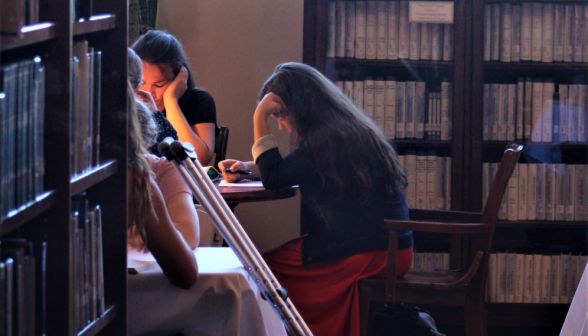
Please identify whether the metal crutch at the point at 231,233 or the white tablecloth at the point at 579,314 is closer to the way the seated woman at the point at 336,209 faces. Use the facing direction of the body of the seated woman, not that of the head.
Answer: the metal crutch

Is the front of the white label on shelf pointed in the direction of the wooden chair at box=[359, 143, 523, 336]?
yes

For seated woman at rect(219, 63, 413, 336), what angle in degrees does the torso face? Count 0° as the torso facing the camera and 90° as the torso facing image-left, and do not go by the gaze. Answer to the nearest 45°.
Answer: approximately 90°

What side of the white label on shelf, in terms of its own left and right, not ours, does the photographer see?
front

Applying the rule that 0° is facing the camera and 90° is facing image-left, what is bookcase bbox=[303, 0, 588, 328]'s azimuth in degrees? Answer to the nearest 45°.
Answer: approximately 0°

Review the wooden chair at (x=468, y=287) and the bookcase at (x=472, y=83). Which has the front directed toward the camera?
the bookcase

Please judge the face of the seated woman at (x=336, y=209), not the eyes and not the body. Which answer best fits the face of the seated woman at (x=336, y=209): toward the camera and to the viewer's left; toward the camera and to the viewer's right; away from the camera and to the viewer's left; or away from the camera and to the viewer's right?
away from the camera and to the viewer's left

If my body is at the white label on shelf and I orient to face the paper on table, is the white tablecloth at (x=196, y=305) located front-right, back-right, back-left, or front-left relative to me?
front-left

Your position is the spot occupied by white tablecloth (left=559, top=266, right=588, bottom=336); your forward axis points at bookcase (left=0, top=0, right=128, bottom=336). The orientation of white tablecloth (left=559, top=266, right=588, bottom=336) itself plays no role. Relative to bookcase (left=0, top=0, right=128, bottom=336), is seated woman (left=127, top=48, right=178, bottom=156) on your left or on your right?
right

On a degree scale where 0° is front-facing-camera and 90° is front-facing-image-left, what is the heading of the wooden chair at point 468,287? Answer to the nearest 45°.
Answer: approximately 90°

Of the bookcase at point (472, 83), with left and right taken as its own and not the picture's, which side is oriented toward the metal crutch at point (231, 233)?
front
